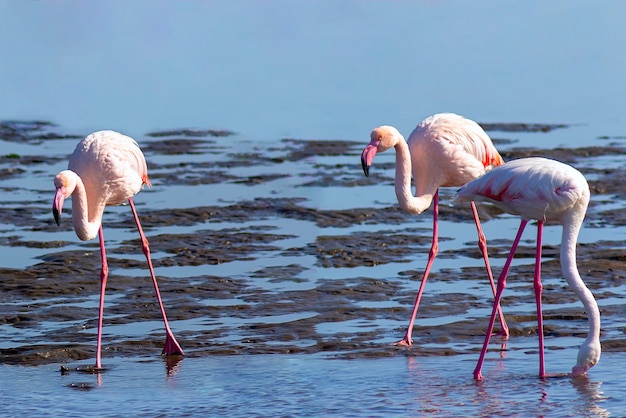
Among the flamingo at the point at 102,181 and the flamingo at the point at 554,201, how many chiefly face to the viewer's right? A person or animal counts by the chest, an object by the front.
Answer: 1

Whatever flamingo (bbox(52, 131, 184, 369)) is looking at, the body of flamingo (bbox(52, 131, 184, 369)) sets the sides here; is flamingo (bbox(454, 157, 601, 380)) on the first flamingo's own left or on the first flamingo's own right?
on the first flamingo's own left

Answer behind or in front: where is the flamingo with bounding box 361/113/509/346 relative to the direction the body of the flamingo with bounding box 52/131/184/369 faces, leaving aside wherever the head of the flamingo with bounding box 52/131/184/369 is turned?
behind

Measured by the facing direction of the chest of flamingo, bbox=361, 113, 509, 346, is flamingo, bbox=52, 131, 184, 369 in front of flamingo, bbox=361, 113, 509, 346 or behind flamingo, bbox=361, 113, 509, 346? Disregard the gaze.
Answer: in front

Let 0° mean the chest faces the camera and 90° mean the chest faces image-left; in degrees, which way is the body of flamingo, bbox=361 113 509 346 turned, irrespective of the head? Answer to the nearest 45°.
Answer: approximately 90°

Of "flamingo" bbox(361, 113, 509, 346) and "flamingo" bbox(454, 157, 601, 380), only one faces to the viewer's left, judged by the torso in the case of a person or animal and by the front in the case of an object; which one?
"flamingo" bbox(361, 113, 509, 346)

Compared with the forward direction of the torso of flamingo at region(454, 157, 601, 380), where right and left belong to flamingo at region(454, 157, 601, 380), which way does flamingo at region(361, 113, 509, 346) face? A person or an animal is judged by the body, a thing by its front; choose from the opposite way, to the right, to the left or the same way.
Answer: the opposite way

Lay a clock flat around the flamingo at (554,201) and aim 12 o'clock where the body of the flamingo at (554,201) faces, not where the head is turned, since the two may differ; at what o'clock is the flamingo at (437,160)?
the flamingo at (437,160) is roughly at 8 o'clock from the flamingo at (554,201).

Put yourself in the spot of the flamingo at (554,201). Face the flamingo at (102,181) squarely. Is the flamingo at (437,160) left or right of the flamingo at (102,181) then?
right

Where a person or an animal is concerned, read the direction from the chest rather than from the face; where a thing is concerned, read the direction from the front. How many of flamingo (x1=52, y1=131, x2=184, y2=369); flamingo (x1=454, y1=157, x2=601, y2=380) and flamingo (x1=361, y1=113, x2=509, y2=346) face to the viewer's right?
1

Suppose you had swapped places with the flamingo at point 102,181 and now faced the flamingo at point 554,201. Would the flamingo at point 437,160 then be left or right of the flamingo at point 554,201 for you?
left

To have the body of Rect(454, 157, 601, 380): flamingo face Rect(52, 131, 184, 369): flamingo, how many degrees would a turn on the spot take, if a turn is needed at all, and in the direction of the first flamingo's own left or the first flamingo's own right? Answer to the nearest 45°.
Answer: approximately 180°

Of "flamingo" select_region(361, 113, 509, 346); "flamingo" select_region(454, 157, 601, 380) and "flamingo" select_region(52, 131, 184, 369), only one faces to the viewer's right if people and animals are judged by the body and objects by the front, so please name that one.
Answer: "flamingo" select_region(454, 157, 601, 380)

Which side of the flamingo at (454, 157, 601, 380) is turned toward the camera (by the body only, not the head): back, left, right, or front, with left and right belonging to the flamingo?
right

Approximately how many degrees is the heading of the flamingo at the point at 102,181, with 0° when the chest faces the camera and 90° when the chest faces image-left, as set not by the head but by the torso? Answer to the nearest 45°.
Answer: approximately 45°
